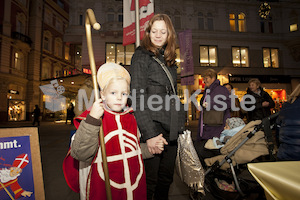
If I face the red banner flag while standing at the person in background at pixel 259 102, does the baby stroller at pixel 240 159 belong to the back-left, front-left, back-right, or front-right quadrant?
front-left

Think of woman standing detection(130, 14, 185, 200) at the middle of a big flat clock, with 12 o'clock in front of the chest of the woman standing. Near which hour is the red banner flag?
The red banner flag is roughly at 7 o'clock from the woman standing.

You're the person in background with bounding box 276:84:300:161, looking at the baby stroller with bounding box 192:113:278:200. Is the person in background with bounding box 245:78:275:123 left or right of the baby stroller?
right

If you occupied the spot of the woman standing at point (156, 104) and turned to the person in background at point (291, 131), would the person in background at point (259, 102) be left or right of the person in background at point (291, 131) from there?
left

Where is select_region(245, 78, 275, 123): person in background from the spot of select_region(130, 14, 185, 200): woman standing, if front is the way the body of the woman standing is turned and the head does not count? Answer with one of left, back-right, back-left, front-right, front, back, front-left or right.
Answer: left

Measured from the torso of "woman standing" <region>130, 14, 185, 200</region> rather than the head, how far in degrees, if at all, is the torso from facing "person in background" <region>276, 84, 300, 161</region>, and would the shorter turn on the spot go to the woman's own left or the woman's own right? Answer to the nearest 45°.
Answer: approximately 45° to the woman's own left

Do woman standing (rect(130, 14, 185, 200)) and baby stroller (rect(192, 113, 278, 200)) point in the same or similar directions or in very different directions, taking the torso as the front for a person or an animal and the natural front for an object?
very different directions

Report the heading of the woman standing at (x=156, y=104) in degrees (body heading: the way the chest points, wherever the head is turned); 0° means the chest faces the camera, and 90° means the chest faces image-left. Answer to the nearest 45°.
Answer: approximately 315°

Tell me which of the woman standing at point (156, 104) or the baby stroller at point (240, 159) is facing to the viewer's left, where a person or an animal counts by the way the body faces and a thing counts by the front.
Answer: the baby stroller

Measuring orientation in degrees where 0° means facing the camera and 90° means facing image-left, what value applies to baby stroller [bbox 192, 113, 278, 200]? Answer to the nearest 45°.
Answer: approximately 90°

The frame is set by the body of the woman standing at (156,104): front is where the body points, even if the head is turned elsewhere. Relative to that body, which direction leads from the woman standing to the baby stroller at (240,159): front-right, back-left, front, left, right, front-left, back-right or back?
left
